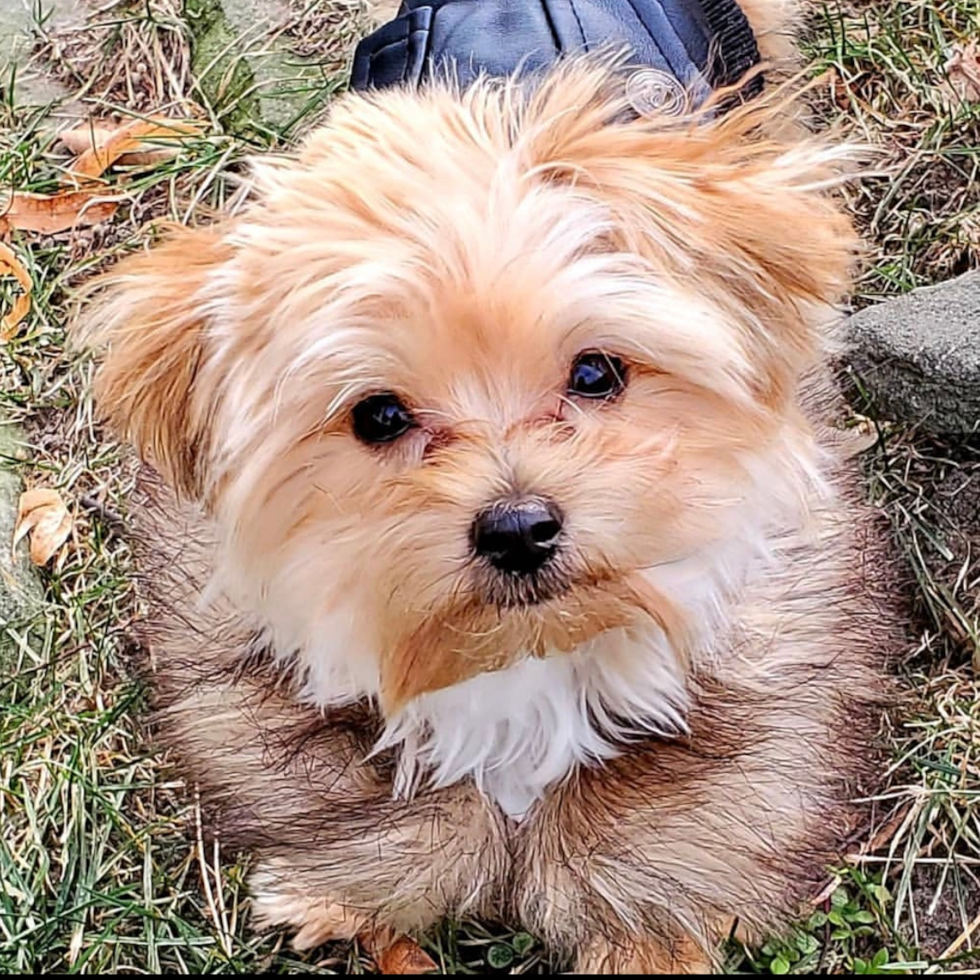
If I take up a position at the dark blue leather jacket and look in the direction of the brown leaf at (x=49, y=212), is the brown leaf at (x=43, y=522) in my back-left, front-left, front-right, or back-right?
front-left

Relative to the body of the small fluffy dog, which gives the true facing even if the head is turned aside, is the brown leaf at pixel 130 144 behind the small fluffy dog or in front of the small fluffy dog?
behind

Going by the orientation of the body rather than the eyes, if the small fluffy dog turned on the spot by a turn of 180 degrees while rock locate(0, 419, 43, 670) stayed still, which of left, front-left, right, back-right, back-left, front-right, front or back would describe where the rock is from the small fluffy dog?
front-left

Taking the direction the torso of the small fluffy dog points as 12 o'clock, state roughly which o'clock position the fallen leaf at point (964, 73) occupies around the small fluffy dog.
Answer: The fallen leaf is roughly at 7 o'clock from the small fluffy dog.

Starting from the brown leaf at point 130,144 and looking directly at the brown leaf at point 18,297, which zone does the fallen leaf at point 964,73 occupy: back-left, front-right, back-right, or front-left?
back-left

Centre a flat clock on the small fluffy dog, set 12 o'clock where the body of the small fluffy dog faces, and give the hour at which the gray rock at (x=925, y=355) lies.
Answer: The gray rock is roughly at 7 o'clock from the small fluffy dog.

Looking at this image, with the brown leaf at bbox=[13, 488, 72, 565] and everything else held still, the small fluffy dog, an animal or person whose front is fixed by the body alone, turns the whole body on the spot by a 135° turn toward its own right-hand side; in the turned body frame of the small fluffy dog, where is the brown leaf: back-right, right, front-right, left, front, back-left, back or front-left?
front

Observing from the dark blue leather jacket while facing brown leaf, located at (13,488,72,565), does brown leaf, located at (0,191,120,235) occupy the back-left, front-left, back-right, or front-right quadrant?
front-right

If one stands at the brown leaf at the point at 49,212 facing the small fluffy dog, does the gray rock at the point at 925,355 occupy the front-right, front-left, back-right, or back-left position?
front-left

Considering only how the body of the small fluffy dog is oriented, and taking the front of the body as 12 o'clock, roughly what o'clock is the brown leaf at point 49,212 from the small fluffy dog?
The brown leaf is roughly at 5 o'clock from the small fluffy dog.

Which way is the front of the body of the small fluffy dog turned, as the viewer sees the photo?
toward the camera

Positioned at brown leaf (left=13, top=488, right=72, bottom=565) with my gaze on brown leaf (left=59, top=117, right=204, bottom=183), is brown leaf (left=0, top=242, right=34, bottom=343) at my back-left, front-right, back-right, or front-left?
front-left
